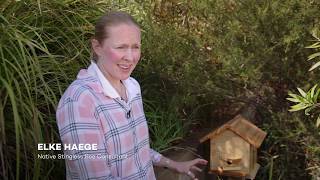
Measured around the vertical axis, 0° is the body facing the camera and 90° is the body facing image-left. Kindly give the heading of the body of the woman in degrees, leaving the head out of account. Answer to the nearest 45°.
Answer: approximately 315°

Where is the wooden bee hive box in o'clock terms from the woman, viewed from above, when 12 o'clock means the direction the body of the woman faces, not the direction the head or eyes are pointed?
The wooden bee hive box is roughly at 9 o'clock from the woman.
